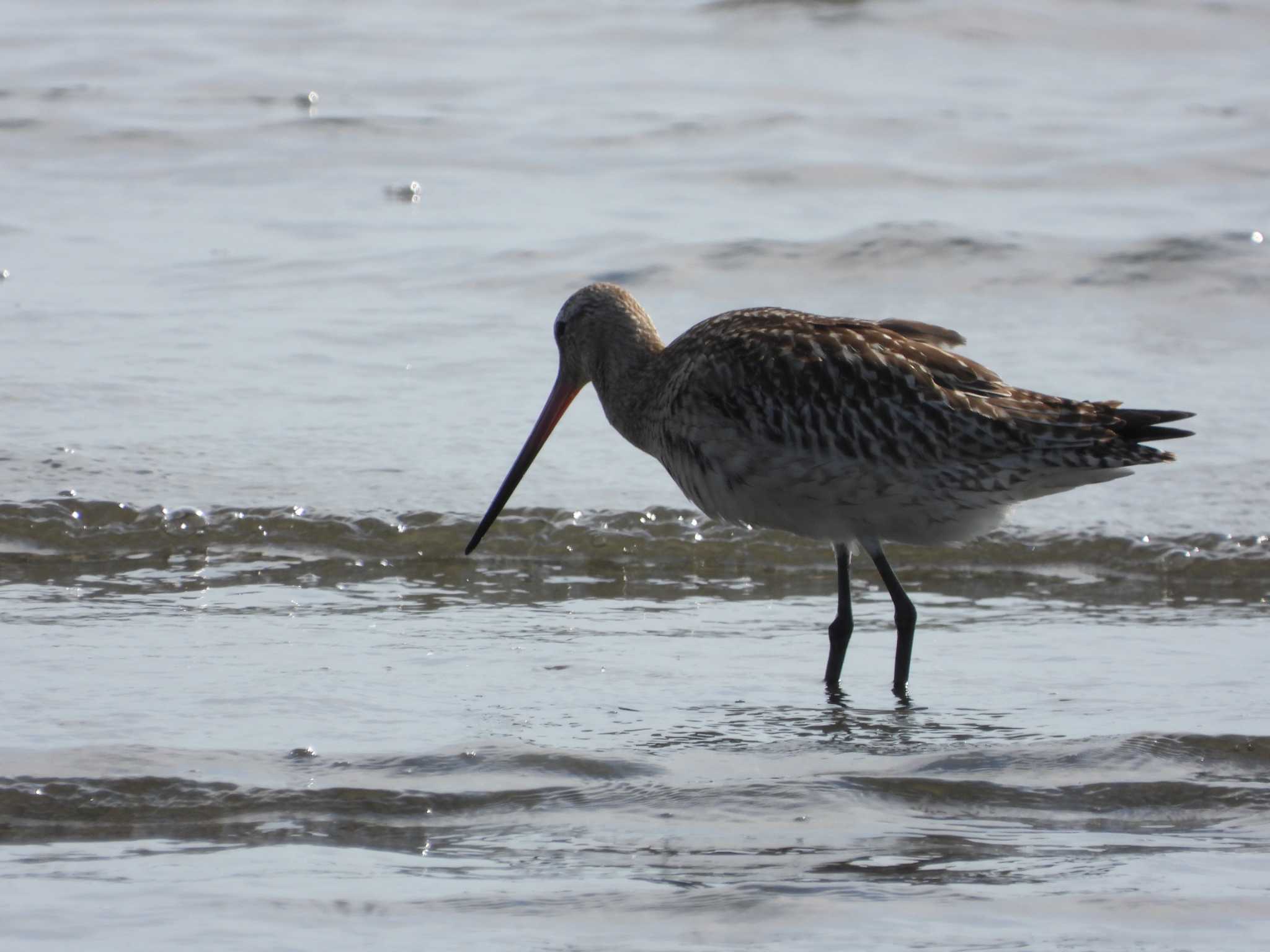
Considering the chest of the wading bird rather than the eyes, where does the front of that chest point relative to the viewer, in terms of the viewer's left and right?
facing to the left of the viewer
